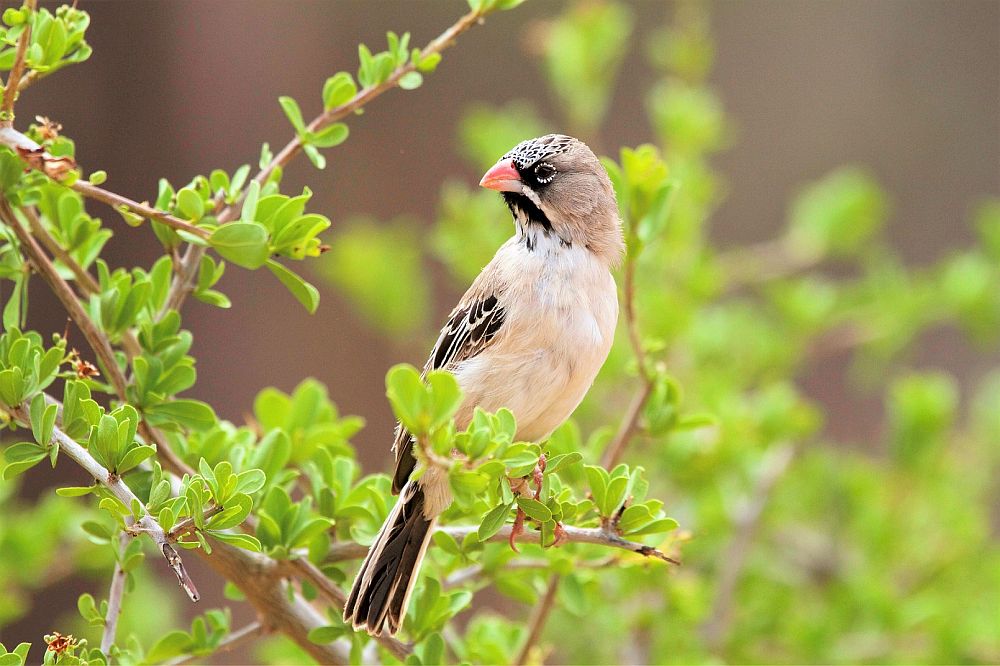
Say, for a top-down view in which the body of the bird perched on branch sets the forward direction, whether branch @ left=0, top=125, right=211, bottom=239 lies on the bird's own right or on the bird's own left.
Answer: on the bird's own right

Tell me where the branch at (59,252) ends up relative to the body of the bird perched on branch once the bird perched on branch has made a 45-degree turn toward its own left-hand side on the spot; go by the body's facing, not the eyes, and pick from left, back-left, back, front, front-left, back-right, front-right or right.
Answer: back

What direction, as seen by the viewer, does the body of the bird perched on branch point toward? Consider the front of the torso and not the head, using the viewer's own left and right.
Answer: facing the viewer and to the right of the viewer
